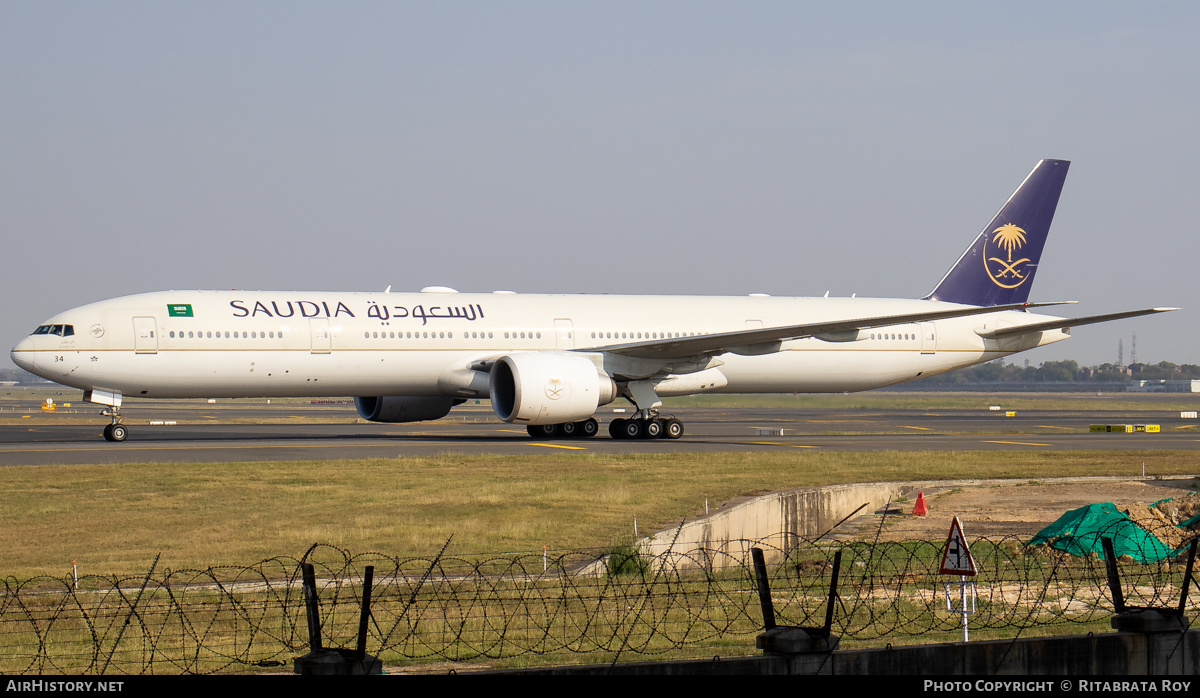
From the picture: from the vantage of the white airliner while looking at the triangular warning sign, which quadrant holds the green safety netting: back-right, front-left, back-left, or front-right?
front-left

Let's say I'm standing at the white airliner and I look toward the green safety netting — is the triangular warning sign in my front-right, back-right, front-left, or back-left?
front-right

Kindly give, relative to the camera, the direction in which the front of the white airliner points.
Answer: facing the viewer and to the left of the viewer

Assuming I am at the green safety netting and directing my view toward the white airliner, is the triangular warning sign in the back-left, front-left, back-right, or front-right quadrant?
back-left

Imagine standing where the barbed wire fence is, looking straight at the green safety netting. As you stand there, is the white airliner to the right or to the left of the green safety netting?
left
